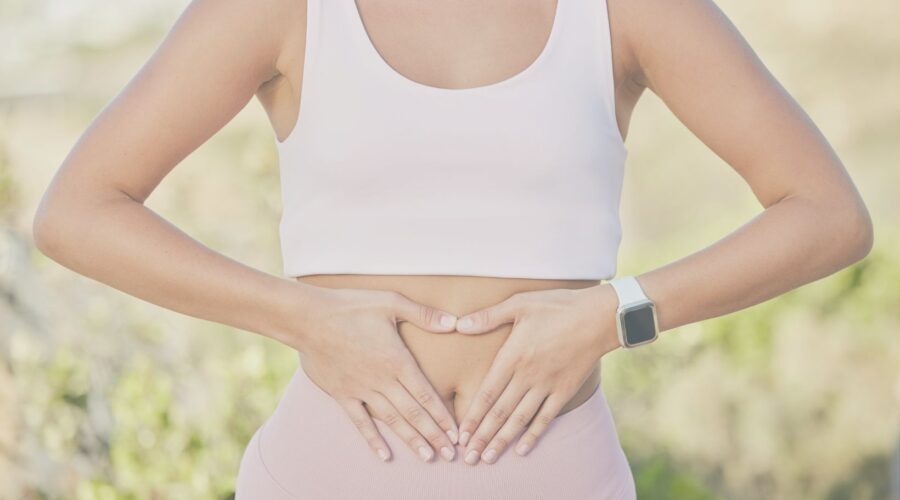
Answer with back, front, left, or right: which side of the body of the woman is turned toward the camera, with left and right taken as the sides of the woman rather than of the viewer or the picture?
front
